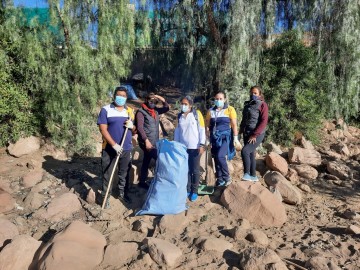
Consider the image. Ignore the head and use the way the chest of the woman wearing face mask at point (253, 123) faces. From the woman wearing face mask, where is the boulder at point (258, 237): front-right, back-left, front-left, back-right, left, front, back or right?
front-left

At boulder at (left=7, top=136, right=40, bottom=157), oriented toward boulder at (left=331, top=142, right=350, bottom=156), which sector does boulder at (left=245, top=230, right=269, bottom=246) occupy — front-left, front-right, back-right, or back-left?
front-right

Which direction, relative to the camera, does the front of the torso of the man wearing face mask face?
toward the camera

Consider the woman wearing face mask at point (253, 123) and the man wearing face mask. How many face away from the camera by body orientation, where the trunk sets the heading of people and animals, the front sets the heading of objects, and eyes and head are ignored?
0

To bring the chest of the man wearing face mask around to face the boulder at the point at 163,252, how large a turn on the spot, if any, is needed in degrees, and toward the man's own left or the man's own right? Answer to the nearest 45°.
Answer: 0° — they already face it

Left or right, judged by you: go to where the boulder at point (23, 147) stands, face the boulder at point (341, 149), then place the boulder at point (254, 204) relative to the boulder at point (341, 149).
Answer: right

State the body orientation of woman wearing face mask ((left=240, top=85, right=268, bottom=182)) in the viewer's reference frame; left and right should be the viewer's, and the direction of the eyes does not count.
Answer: facing the viewer and to the left of the viewer

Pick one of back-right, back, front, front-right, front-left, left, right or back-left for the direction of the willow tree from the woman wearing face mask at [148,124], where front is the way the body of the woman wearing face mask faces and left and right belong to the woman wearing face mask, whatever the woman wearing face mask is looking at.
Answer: back

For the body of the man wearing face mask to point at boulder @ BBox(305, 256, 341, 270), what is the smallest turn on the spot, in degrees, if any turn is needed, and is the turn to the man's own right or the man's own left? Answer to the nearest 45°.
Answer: approximately 45° to the man's own left

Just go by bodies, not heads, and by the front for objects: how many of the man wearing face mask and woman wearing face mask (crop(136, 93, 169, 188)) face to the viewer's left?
0

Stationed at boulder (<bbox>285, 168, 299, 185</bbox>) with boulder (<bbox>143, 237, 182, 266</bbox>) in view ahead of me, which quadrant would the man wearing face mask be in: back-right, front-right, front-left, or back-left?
front-right

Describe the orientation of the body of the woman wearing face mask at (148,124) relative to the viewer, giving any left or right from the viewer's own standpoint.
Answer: facing the viewer and to the right of the viewer

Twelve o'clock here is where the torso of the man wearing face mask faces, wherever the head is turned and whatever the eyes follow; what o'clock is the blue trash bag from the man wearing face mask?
The blue trash bag is roughly at 10 o'clock from the man wearing face mask.

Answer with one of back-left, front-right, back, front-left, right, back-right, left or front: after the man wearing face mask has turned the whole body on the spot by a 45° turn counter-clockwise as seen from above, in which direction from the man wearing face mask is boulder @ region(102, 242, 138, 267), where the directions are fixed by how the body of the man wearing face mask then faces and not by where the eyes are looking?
front-right

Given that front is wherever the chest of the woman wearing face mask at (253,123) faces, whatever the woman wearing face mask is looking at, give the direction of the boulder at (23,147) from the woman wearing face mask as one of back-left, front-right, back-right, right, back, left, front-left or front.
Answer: front-right

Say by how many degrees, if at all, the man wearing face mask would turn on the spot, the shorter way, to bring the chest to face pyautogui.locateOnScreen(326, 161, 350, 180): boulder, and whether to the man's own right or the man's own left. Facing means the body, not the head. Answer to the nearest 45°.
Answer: approximately 90° to the man's own left

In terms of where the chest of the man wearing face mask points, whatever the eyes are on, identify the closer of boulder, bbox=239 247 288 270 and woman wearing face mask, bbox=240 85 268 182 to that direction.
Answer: the boulder
